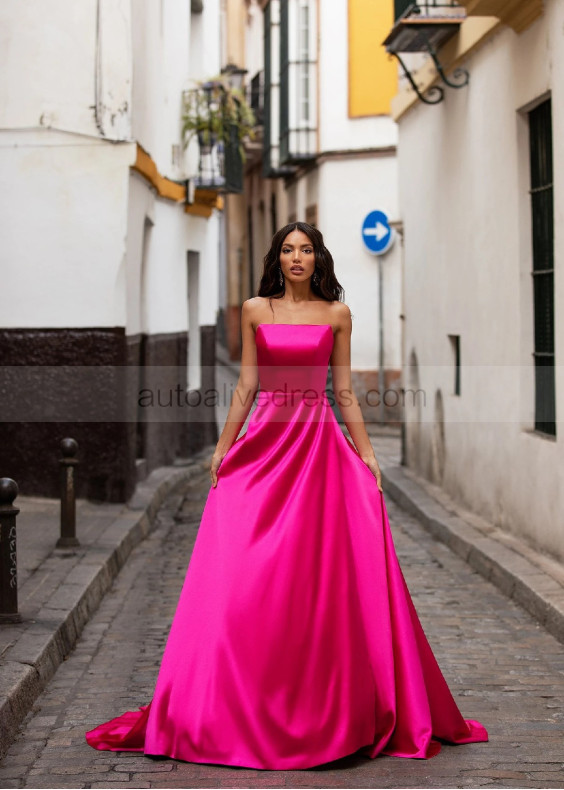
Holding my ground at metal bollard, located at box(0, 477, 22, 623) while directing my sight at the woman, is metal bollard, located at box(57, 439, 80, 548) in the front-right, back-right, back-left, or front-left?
back-left

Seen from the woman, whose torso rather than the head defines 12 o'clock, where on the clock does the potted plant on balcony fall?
The potted plant on balcony is roughly at 6 o'clock from the woman.

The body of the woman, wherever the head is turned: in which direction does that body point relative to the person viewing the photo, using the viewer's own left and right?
facing the viewer

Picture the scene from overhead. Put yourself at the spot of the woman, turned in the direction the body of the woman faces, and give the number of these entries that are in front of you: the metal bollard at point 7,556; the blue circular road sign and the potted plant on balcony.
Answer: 0

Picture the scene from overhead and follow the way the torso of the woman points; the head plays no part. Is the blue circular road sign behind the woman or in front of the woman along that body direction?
behind

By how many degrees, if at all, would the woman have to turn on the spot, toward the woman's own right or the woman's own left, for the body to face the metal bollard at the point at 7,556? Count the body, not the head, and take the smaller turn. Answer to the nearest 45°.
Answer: approximately 135° to the woman's own right

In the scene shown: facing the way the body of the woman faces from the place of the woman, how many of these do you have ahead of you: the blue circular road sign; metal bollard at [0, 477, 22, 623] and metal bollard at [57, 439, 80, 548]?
0

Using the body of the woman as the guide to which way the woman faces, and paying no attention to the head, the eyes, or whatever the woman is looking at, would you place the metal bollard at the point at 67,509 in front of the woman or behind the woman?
behind

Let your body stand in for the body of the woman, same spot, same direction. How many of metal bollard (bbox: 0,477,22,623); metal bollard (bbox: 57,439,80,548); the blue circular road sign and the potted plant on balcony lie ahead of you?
0

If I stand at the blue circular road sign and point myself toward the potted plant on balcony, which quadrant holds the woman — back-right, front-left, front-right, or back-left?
front-left

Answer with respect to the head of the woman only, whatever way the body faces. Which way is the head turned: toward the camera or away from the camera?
toward the camera
